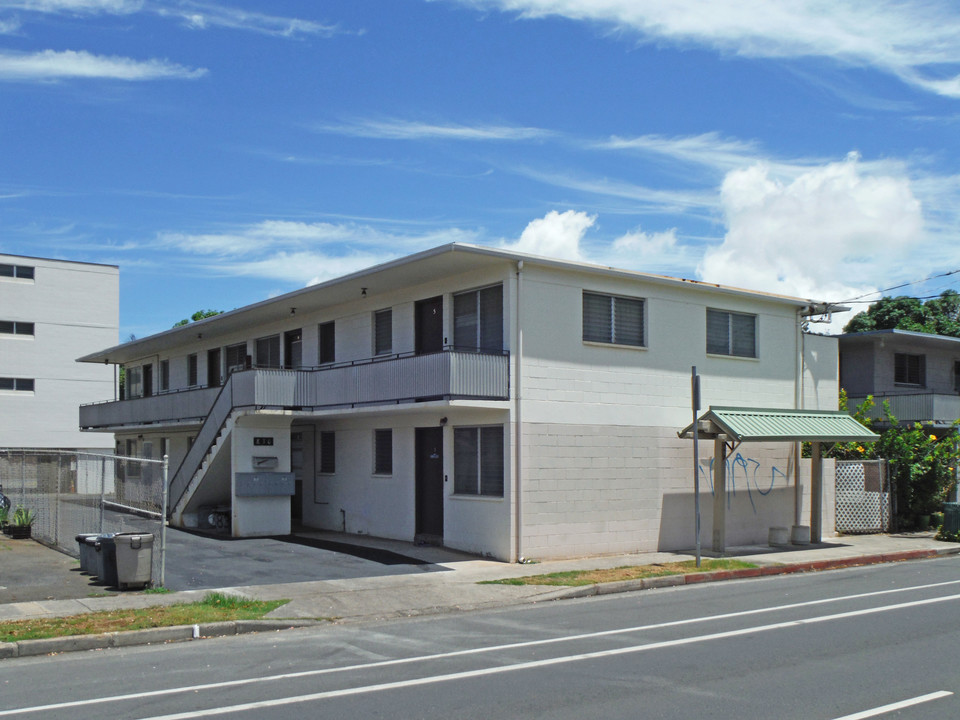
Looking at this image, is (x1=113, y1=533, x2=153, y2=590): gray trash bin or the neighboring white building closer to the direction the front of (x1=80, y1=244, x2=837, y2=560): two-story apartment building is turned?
the gray trash bin

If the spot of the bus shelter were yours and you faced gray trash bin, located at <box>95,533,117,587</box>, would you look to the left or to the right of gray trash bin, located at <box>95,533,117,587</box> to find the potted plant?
right

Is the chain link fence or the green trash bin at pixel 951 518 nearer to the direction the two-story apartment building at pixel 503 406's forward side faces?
the chain link fence

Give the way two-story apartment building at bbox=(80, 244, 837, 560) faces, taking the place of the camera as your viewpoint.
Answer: facing the viewer and to the left of the viewer

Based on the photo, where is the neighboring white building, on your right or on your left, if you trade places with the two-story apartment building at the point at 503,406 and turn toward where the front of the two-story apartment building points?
on your right

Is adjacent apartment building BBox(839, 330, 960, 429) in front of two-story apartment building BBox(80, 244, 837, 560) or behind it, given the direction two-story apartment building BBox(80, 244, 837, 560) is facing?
behind

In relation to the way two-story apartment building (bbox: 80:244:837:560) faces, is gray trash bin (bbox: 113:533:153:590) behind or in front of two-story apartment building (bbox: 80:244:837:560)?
in front

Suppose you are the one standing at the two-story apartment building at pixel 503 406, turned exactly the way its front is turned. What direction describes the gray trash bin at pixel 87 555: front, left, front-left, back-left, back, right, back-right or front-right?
front

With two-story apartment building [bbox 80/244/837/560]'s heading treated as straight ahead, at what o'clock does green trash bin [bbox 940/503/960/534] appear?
The green trash bin is roughly at 7 o'clock from the two-story apartment building.

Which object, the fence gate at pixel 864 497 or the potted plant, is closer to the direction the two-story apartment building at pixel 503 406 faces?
the potted plant

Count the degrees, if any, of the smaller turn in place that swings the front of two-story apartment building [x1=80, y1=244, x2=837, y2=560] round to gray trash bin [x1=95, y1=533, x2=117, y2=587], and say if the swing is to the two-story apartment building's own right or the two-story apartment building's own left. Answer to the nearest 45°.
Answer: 0° — it already faces it
